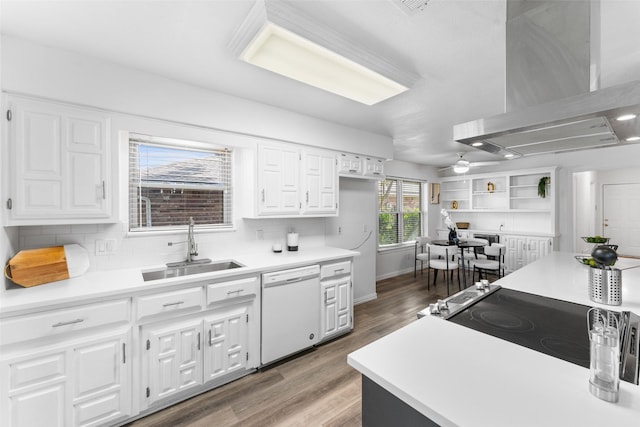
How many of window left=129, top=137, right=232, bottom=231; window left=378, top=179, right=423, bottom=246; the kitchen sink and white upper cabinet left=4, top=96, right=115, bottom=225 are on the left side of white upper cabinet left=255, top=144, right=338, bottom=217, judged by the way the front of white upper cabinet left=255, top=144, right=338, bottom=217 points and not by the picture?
1

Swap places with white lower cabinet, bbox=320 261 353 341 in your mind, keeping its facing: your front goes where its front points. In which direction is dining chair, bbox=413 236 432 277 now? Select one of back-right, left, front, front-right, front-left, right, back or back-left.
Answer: left

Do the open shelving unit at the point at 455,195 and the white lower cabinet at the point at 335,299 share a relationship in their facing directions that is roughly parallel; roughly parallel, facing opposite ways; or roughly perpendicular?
roughly perpendicular

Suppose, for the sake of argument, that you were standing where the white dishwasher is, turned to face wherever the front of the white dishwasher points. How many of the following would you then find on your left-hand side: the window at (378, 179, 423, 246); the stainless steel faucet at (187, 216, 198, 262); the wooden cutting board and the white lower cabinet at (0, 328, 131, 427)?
1

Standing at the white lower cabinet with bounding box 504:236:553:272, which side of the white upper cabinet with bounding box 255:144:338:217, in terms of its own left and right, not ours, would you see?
left

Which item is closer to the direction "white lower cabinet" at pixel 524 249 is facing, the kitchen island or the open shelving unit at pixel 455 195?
the kitchen island

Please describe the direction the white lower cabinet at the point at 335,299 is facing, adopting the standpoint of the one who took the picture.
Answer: facing the viewer and to the right of the viewer

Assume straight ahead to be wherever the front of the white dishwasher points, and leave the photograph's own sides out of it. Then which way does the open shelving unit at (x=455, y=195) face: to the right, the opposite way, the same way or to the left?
to the right

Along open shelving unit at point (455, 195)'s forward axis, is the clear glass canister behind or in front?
in front

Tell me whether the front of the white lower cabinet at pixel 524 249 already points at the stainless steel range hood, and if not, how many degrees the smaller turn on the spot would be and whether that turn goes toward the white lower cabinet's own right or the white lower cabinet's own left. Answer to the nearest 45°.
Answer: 0° — it already faces it

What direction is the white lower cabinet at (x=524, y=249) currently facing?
toward the camera

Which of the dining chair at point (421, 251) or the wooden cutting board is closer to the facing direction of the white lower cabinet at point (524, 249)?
the wooden cutting board

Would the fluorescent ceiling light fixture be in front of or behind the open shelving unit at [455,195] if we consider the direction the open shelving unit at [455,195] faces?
in front

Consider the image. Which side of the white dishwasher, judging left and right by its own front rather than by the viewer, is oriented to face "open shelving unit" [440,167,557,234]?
left
